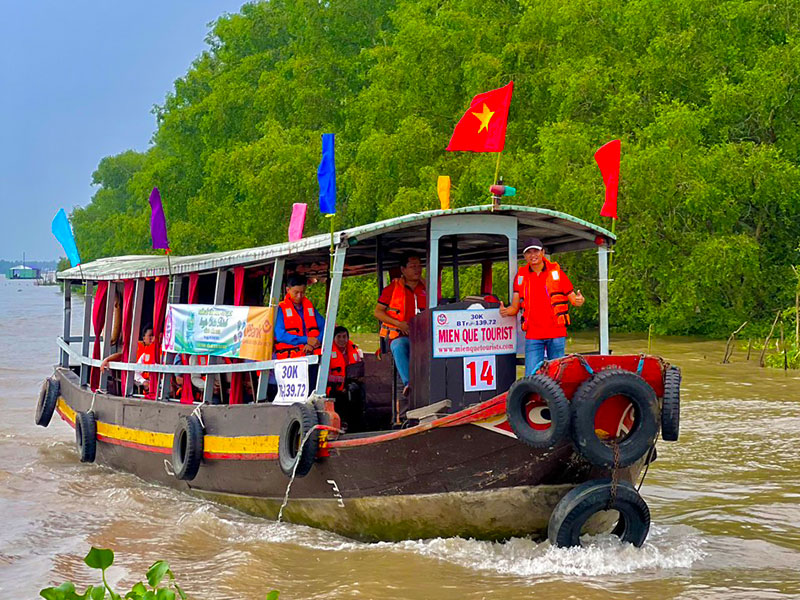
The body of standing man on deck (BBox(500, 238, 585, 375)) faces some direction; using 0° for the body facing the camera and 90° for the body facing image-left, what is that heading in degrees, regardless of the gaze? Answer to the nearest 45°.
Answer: approximately 0°

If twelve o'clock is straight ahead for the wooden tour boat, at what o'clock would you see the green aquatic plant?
The green aquatic plant is roughly at 2 o'clock from the wooden tour boat.

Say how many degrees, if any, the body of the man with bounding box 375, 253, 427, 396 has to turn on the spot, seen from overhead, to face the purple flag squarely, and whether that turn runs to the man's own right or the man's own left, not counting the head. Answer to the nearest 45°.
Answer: approximately 180°

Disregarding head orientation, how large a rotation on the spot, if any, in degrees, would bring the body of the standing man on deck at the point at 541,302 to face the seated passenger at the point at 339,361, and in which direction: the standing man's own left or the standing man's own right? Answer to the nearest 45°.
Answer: approximately 135° to the standing man's own right

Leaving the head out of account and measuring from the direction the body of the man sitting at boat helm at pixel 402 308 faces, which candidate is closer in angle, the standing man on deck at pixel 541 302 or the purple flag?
the standing man on deck

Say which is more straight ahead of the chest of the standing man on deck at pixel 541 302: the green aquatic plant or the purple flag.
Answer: the green aquatic plant

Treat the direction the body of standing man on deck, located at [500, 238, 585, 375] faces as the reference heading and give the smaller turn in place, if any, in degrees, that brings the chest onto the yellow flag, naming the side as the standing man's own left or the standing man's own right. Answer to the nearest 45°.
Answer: approximately 135° to the standing man's own right

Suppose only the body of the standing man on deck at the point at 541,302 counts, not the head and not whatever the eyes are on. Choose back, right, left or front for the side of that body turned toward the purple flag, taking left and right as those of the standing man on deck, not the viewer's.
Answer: right

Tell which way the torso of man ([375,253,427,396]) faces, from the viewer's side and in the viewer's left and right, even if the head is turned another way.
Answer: facing the viewer and to the right of the viewer

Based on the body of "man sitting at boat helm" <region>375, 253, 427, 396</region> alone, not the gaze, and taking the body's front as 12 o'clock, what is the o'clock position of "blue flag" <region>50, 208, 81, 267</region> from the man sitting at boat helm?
The blue flag is roughly at 6 o'clock from the man sitting at boat helm.
